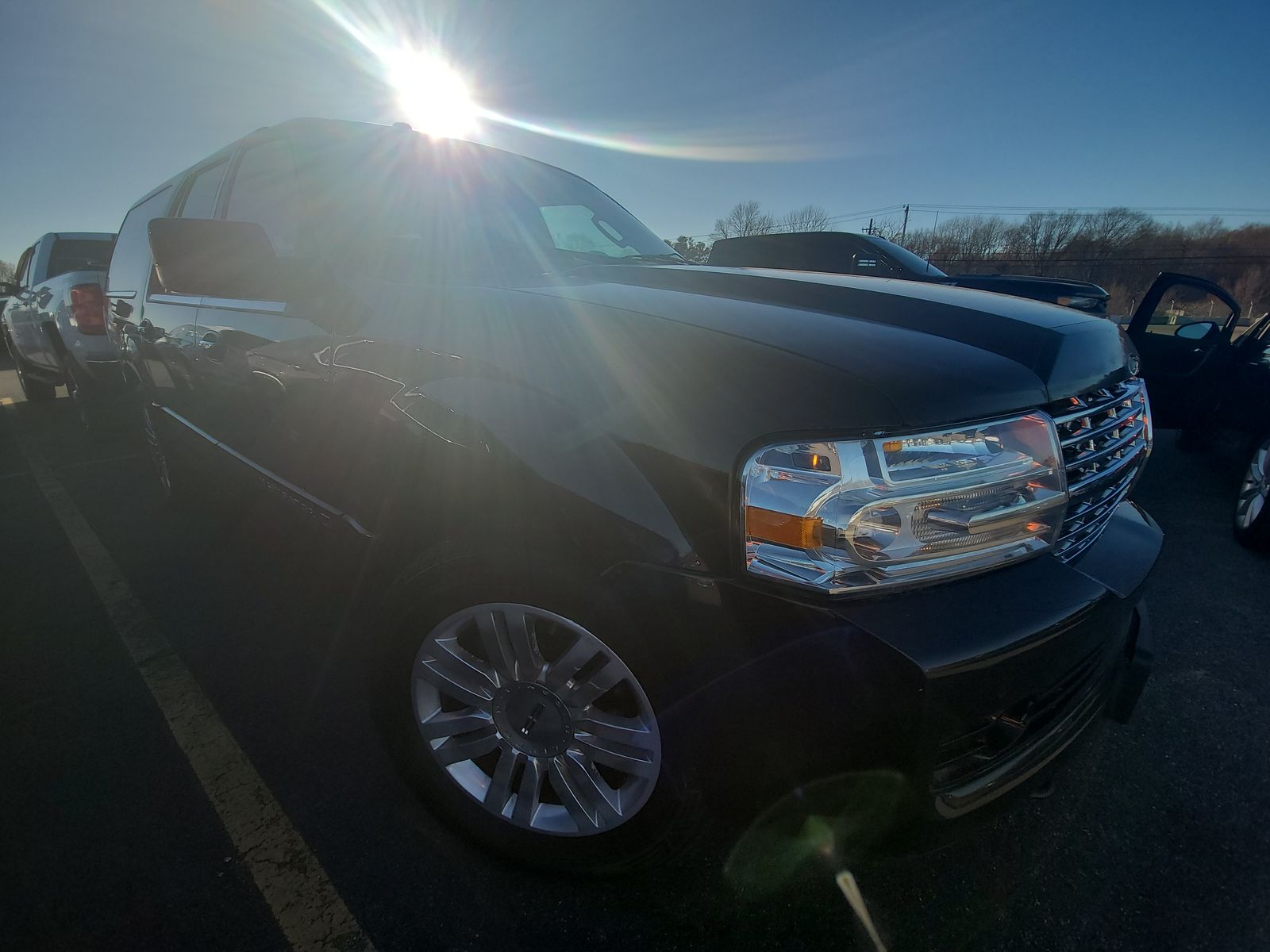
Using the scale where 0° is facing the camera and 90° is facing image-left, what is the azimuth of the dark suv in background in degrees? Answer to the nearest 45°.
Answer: approximately 270°

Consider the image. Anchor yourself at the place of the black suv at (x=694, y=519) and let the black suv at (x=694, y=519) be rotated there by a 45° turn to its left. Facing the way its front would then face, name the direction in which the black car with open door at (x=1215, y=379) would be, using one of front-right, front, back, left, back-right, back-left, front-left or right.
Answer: front-left

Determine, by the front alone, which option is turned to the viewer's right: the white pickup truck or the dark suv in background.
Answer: the dark suv in background

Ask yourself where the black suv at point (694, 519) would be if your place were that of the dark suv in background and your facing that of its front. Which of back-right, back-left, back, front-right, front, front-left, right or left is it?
right

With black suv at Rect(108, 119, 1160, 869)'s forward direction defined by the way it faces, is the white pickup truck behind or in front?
behind

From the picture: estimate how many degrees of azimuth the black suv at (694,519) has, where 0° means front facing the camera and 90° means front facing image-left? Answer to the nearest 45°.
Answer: approximately 315°

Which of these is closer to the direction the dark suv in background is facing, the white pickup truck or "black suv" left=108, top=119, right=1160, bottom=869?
the black suv

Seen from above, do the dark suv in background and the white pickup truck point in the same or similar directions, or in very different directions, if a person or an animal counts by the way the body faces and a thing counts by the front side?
very different directions

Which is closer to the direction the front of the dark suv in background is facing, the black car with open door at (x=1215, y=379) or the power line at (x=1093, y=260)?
the black car with open door

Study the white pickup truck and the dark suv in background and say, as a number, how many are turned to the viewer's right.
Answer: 1

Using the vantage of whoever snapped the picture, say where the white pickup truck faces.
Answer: facing away from the viewer and to the left of the viewer
